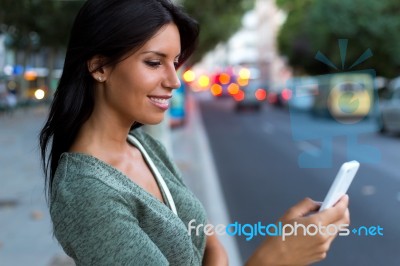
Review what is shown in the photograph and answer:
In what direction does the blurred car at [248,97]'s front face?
away from the camera

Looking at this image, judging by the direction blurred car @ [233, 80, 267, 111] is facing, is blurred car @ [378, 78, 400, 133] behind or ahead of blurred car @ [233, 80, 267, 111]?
behind

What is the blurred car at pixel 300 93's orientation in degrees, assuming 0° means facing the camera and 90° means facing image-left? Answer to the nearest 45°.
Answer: approximately 180°

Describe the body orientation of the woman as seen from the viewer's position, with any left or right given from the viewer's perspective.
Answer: facing the viewer and to the right of the viewer

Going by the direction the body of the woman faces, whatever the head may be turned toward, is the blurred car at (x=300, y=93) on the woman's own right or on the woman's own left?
on the woman's own left

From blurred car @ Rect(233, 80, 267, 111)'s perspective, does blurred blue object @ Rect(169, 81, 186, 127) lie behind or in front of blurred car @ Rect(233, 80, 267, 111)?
behind

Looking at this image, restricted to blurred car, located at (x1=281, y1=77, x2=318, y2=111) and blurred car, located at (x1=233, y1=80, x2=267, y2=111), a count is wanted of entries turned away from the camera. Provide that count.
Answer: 2

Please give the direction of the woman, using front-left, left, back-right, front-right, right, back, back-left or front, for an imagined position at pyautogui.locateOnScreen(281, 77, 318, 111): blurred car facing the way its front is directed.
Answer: back

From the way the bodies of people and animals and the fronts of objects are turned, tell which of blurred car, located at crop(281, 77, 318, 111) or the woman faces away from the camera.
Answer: the blurred car

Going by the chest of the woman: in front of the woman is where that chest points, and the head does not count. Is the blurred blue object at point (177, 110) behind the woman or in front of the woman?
behind
